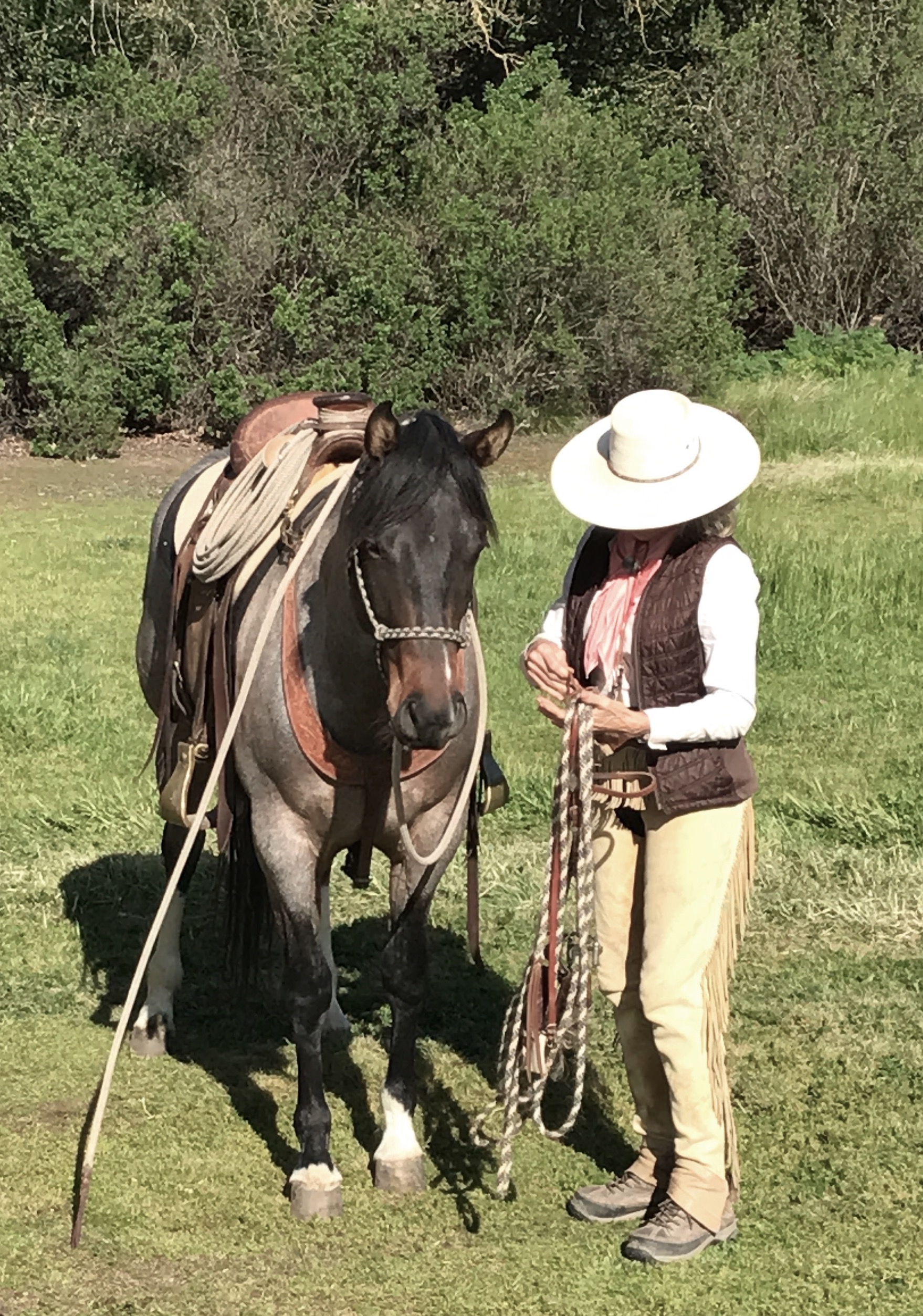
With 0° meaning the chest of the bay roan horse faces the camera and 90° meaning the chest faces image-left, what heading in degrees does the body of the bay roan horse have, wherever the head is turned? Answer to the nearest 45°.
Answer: approximately 315°

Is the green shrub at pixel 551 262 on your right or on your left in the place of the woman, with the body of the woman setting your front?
on your right

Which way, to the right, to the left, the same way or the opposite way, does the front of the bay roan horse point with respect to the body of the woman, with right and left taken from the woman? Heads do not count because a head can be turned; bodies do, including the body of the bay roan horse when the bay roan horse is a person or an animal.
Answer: to the left

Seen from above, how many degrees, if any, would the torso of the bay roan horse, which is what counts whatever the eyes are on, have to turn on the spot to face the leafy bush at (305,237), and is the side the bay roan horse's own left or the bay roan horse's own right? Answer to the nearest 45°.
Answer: approximately 135° to the bay roan horse's own left

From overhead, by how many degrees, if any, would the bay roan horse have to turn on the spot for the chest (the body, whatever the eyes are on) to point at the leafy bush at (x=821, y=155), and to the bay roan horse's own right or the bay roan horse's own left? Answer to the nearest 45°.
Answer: approximately 135° to the bay roan horse's own left

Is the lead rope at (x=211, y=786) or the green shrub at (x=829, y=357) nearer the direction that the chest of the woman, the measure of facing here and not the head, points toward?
the lead rope

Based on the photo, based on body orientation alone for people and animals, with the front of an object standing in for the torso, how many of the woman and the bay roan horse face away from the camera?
0

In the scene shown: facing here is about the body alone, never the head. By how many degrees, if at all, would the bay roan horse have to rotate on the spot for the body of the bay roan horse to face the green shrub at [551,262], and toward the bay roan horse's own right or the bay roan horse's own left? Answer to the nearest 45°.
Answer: approximately 135° to the bay roan horse's own left

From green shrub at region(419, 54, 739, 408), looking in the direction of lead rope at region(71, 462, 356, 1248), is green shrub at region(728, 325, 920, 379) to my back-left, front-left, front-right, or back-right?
back-left

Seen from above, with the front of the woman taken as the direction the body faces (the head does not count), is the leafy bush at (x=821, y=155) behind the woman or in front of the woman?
behind

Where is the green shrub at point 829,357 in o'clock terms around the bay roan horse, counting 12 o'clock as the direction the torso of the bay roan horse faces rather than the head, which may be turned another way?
The green shrub is roughly at 8 o'clock from the bay roan horse.

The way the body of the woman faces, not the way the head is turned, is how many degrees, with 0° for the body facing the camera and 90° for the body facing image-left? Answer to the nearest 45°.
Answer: approximately 45°

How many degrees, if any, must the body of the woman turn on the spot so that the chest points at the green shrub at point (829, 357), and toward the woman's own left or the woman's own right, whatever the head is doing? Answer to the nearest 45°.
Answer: approximately 135° to the woman's own right

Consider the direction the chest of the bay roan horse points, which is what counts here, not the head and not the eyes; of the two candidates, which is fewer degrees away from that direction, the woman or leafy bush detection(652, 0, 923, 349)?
the woman

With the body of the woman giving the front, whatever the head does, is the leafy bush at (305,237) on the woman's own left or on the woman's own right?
on the woman's own right
